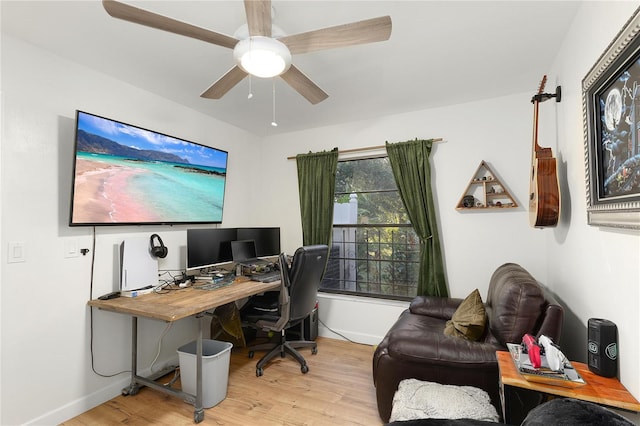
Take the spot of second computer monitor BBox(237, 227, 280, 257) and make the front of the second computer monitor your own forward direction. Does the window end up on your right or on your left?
on your left

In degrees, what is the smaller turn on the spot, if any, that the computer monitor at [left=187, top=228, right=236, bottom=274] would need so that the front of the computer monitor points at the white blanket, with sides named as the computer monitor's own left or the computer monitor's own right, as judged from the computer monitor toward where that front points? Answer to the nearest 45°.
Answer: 0° — it already faces it

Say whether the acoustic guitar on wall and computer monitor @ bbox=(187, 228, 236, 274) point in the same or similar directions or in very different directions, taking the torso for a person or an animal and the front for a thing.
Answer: very different directions

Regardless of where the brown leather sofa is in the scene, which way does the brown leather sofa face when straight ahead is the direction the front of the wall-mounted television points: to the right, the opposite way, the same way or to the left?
the opposite way

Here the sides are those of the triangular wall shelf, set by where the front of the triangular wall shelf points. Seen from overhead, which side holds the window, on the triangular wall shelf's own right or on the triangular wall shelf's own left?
on the triangular wall shelf's own right

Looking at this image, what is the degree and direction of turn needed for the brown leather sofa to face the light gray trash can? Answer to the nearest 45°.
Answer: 0° — it already faces it

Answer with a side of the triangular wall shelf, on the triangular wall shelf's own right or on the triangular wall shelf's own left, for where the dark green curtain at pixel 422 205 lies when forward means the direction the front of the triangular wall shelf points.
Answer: on the triangular wall shelf's own right

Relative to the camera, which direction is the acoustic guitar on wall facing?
to the viewer's left

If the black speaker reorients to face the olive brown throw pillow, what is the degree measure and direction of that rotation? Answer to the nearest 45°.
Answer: approximately 90° to its right

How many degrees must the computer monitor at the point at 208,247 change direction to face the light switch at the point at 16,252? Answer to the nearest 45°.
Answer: approximately 90° to its right

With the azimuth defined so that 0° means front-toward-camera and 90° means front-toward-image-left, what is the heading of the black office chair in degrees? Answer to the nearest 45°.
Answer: approximately 135°

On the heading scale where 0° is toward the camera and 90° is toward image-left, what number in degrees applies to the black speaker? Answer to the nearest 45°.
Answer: approximately 45°

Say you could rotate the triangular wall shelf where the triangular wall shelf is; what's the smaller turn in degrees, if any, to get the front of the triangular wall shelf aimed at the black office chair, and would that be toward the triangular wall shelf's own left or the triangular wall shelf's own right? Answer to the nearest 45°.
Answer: approximately 45° to the triangular wall shelf's own right
